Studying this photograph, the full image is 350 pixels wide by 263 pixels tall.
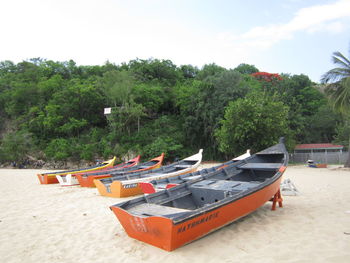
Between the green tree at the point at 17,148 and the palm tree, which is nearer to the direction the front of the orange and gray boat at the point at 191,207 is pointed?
the palm tree

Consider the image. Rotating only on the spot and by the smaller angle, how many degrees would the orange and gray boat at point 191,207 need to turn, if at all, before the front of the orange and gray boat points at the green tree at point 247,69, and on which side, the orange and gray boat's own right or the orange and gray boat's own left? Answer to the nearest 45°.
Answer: approximately 45° to the orange and gray boat's own left

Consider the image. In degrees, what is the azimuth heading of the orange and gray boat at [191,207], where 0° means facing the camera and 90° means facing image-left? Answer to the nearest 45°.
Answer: approximately 225°

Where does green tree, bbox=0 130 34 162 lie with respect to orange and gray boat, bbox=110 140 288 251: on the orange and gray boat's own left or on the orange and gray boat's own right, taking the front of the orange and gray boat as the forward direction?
on the orange and gray boat's own left

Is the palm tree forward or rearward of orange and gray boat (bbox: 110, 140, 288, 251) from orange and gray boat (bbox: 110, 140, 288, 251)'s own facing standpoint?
forward
